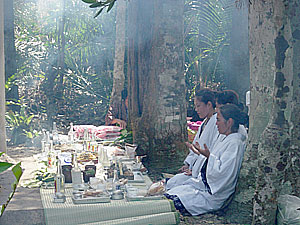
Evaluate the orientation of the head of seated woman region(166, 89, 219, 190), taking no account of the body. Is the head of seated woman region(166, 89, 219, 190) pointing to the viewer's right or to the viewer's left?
to the viewer's left

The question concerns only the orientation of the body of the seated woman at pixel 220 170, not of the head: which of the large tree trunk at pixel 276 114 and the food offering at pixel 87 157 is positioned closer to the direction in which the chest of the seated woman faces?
the food offering

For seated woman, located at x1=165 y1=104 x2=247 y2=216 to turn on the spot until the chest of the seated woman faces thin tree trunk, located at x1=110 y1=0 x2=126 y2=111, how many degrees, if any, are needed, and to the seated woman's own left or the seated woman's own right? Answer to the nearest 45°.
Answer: approximately 90° to the seated woman's own right

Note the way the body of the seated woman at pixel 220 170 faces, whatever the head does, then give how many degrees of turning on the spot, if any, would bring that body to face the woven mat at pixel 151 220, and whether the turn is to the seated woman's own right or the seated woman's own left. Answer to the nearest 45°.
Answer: approximately 45° to the seated woman's own left

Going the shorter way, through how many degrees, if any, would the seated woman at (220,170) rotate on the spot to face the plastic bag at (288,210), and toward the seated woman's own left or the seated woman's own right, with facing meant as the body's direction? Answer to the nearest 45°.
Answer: approximately 135° to the seated woman's own left

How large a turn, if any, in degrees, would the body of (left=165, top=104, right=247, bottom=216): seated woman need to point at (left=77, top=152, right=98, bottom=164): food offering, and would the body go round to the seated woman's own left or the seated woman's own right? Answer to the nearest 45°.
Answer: approximately 45° to the seated woman's own right

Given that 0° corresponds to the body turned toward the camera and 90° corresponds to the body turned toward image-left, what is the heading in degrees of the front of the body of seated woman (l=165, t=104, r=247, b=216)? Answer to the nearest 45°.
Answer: approximately 90°

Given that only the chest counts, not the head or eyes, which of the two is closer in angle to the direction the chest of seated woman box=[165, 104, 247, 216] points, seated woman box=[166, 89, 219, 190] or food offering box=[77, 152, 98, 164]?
the food offering

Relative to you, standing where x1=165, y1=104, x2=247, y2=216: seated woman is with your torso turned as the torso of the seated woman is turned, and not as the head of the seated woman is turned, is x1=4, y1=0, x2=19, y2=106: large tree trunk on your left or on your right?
on your right

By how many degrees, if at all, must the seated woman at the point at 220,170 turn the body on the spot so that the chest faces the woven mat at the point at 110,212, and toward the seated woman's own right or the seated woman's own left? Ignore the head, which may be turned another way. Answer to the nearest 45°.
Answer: approximately 45° to the seated woman's own left

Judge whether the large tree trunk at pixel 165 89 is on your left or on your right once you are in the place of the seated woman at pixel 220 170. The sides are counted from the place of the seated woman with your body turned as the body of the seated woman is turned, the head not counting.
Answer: on your right

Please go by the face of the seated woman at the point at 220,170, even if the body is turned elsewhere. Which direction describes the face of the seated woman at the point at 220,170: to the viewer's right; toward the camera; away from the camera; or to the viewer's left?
to the viewer's left
